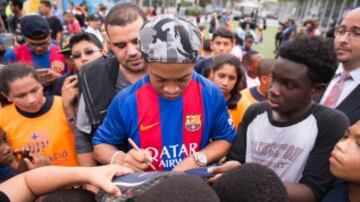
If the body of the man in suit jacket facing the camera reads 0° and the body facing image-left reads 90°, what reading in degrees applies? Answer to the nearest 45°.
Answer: approximately 45°

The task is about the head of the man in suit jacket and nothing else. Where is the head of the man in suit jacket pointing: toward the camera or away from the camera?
toward the camera

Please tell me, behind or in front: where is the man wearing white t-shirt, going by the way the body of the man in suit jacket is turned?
in front

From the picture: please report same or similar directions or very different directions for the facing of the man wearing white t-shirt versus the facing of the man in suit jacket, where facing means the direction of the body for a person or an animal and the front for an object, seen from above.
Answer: same or similar directions

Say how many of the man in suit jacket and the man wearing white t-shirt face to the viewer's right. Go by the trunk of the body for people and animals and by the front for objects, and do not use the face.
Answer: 0

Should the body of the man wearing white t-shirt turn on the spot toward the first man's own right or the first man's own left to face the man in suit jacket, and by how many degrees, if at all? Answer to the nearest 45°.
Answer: approximately 135° to the first man's own right
